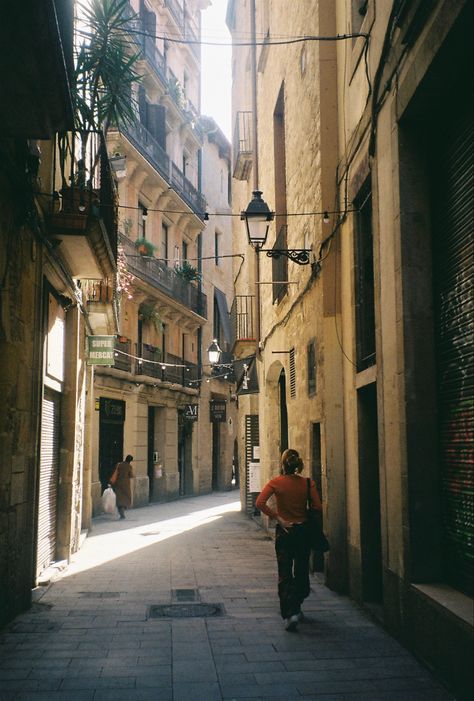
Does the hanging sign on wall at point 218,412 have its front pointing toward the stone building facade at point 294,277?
yes

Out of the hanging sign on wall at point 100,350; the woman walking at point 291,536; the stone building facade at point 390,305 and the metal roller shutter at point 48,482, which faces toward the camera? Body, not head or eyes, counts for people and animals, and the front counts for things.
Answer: the hanging sign on wall

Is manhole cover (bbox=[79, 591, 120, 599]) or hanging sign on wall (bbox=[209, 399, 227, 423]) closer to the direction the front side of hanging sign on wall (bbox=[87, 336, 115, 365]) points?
the manhole cover

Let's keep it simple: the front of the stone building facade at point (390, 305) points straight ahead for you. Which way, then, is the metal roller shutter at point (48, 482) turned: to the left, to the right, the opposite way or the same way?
the opposite way

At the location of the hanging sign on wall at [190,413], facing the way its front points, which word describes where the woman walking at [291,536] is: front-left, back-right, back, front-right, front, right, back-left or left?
front

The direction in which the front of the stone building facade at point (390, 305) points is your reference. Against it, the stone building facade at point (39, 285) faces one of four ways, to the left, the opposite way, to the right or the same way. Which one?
the opposite way

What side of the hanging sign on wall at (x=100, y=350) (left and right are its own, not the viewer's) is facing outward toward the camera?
front

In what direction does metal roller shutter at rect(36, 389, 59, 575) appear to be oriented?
to the viewer's right

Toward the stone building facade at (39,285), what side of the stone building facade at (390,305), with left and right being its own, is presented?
front

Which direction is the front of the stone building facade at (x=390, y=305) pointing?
to the viewer's left

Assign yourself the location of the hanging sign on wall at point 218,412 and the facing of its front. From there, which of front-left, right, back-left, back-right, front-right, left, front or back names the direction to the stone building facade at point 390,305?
front

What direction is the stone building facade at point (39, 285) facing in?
to the viewer's right

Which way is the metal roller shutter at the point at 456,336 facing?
to the viewer's left

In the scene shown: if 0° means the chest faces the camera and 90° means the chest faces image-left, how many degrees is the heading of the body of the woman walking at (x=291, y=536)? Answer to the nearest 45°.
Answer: approximately 180°
